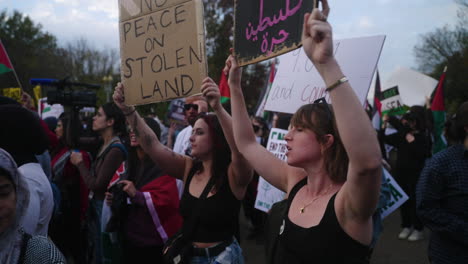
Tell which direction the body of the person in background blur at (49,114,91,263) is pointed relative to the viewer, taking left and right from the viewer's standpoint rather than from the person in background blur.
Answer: facing to the left of the viewer

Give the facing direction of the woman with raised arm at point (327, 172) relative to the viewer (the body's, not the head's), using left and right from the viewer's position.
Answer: facing the viewer and to the left of the viewer

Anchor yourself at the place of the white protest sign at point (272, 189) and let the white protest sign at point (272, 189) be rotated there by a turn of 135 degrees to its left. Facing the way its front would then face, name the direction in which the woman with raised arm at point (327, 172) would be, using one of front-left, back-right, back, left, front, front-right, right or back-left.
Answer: back-right

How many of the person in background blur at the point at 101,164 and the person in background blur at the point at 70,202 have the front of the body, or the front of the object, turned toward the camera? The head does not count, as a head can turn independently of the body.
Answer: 0

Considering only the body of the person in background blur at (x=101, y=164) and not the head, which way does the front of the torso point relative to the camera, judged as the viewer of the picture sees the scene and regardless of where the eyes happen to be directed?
to the viewer's left

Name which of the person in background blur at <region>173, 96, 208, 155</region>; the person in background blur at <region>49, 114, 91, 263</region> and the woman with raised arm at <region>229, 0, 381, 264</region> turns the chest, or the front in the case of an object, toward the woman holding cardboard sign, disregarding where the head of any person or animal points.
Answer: the person in background blur at <region>173, 96, 208, 155</region>

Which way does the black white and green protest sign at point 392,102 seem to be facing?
toward the camera

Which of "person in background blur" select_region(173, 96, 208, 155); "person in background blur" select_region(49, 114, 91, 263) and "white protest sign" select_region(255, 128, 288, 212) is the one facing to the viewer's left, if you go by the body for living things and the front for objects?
"person in background blur" select_region(49, 114, 91, 263)

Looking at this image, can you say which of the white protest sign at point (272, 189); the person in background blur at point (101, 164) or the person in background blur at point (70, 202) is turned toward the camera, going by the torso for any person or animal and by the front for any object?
the white protest sign

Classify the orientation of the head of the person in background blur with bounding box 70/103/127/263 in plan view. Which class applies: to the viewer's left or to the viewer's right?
to the viewer's left

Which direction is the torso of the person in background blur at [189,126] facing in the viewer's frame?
toward the camera

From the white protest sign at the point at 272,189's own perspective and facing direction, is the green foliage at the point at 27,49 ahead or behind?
behind

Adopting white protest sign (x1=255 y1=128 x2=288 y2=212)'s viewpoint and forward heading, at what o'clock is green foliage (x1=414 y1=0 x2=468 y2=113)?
The green foliage is roughly at 7 o'clock from the white protest sign.
